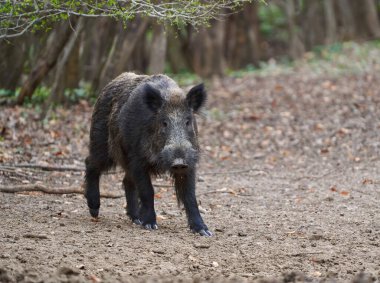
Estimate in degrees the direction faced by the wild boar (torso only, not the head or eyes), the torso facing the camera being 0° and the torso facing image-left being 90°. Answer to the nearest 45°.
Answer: approximately 315°

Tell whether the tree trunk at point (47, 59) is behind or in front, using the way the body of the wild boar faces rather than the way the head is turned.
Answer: behind

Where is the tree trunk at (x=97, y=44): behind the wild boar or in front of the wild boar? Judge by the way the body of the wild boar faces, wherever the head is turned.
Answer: behind

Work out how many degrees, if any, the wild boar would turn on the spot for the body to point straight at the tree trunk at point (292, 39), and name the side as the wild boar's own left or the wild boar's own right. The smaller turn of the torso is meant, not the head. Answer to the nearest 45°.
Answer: approximately 135° to the wild boar's own left

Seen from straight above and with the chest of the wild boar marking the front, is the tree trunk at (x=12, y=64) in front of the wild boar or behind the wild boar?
behind

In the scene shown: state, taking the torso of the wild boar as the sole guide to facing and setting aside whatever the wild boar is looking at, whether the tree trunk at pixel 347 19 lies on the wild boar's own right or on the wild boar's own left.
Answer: on the wild boar's own left

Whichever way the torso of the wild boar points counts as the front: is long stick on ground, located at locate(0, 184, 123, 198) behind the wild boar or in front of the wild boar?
behind

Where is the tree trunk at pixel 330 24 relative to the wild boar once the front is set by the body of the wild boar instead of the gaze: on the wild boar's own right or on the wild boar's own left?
on the wild boar's own left

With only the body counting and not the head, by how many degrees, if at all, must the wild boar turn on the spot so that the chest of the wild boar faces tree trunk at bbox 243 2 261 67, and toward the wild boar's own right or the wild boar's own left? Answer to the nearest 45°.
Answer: approximately 135° to the wild boar's own left
